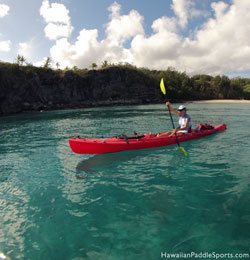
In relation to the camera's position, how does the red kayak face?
facing the viewer and to the left of the viewer
